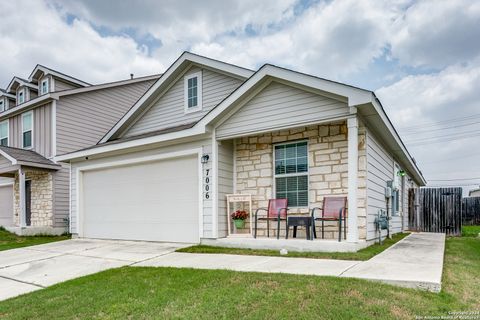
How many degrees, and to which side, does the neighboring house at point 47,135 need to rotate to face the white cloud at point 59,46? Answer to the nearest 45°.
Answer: approximately 135° to its right

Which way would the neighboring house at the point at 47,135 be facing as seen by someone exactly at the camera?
facing the viewer and to the left of the viewer

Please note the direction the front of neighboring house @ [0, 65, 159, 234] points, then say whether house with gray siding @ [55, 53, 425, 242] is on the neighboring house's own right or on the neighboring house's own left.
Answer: on the neighboring house's own left

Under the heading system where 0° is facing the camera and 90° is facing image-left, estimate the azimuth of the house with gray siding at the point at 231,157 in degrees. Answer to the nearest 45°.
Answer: approximately 45°

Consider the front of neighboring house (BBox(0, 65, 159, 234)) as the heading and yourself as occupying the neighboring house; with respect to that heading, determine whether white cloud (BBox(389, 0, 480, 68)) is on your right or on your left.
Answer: on your left

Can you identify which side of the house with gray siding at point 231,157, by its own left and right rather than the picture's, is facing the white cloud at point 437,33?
back

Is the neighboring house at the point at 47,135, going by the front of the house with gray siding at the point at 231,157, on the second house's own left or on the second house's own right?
on the second house's own right

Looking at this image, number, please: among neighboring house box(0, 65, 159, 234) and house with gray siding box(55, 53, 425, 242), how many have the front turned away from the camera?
0

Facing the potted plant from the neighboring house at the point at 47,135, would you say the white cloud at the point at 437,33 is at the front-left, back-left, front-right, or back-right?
front-left
